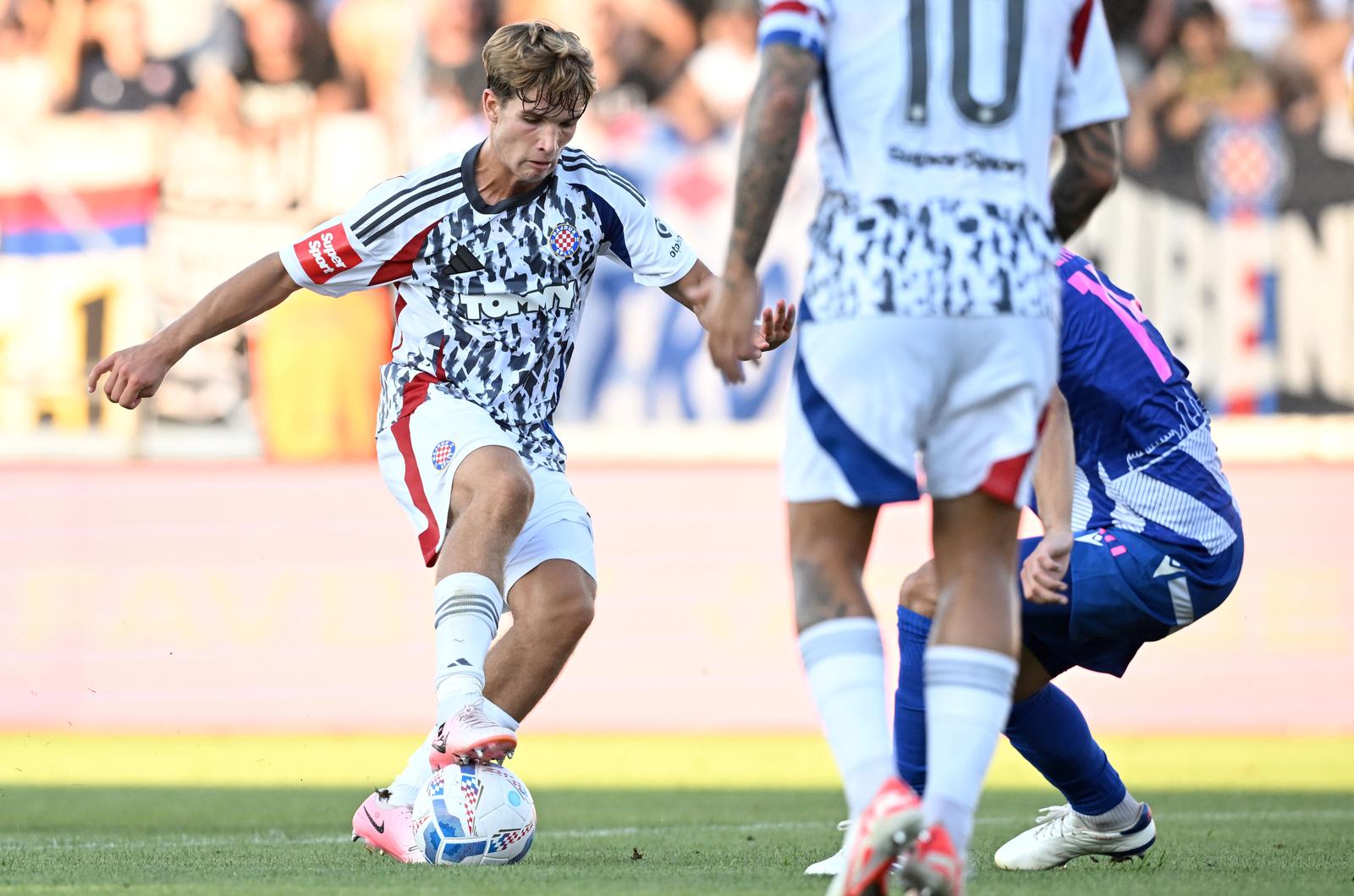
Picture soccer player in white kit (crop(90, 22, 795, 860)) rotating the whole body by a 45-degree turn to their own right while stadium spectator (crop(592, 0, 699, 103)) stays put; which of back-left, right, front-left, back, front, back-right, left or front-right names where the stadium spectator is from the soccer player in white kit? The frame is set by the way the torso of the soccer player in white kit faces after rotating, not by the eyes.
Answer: back

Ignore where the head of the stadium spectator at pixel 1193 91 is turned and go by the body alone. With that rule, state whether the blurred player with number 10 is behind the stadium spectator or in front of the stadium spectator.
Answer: in front

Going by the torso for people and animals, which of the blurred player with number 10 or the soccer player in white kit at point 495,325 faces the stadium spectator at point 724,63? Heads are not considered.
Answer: the blurred player with number 10

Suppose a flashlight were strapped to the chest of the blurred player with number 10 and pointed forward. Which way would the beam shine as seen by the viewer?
away from the camera

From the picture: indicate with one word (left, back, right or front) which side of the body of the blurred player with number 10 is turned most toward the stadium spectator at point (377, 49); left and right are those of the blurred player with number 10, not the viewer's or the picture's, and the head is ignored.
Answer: front

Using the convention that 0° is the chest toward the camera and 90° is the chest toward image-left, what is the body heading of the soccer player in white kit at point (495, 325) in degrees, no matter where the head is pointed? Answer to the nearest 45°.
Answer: approximately 315°

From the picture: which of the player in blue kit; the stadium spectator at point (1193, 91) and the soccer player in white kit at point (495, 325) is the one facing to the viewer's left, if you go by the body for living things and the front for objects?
the player in blue kit

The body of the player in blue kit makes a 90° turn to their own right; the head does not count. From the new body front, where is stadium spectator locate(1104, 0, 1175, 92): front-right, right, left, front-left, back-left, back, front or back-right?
front
